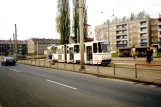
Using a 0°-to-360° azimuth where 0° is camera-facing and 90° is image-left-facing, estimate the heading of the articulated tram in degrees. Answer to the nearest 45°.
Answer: approximately 315°
